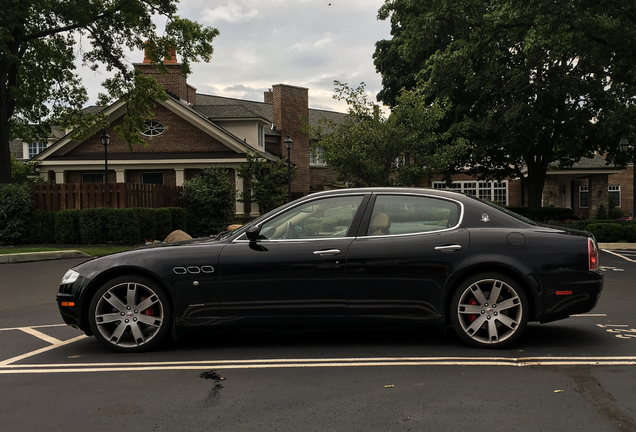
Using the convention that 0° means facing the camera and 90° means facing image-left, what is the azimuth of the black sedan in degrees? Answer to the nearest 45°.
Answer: approximately 90°

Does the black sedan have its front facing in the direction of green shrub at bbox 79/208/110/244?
no

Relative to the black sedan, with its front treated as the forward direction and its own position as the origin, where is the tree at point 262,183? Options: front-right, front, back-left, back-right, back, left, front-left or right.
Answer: right

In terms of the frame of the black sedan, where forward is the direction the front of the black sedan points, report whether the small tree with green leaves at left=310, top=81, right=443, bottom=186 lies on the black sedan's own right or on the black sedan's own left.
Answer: on the black sedan's own right

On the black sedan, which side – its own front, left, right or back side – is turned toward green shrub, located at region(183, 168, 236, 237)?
right

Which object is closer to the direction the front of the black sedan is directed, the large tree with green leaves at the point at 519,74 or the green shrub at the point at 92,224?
the green shrub

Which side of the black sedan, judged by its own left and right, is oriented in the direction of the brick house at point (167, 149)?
right

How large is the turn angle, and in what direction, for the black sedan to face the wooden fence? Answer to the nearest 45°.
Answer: approximately 45° to its right

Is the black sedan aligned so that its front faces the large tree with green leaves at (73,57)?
no

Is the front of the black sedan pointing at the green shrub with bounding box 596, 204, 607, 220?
no

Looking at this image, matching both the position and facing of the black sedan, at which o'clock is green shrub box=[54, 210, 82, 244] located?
The green shrub is roughly at 2 o'clock from the black sedan.

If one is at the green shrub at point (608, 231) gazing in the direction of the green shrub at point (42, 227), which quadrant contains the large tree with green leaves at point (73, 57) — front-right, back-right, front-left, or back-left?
front-right

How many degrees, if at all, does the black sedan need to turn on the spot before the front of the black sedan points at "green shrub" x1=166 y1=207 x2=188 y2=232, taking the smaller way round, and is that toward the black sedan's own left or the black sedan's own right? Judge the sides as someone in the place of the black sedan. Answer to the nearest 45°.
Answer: approximately 90° to the black sedan's own right

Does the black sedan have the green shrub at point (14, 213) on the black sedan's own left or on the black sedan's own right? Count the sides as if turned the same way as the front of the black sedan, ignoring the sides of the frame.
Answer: on the black sedan's own right

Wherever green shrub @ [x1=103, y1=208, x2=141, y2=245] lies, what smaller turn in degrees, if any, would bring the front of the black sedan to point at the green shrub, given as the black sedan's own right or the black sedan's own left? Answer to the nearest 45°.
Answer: approximately 45° to the black sedan's own right
